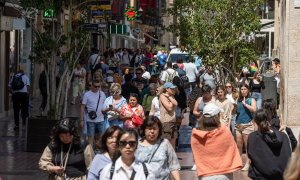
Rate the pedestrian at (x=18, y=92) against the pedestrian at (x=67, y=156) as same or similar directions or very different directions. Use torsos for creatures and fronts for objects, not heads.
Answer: very different directions

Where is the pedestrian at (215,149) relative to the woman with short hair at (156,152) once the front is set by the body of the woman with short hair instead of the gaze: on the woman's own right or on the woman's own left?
on the woman's own left

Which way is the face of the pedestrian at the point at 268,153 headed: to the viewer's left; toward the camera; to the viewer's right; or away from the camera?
away from the camera

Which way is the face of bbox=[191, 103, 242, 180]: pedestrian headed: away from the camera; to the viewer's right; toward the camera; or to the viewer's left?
away from the camera

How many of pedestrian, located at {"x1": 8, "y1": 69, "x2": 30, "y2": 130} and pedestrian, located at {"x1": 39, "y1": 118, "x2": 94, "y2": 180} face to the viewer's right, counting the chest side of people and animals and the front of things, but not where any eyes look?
0

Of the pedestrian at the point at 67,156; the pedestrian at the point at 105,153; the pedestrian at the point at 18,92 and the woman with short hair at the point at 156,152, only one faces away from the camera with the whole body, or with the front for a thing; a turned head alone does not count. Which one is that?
the pedestrian at the point at 18,92

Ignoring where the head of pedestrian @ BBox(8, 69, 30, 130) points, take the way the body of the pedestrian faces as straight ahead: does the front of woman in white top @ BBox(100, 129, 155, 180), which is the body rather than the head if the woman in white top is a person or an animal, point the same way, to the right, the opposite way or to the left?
the opposite way

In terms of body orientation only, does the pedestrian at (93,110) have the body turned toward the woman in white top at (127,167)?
yes
